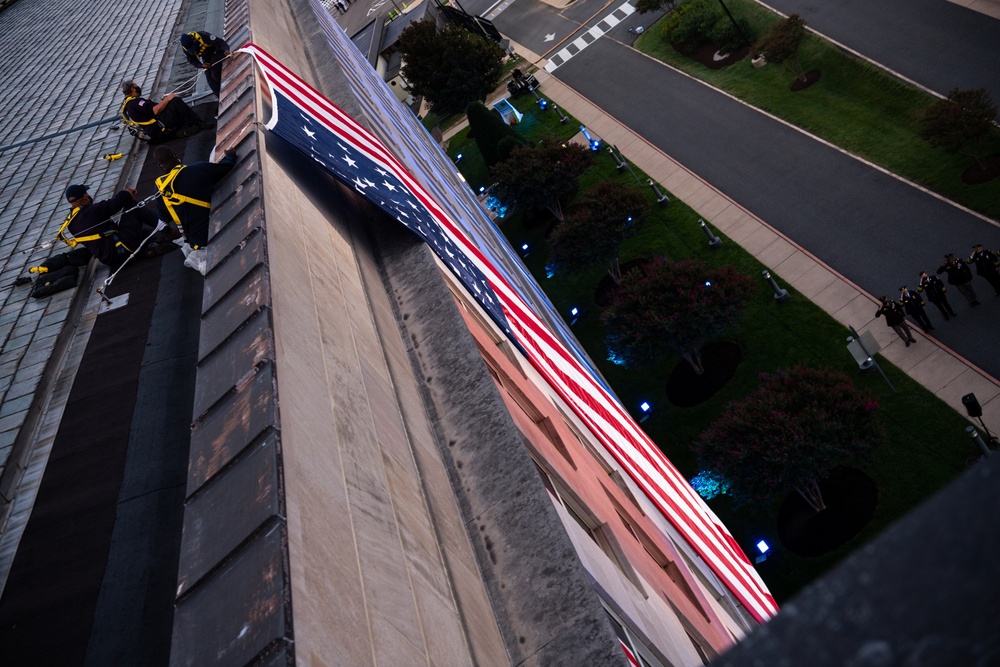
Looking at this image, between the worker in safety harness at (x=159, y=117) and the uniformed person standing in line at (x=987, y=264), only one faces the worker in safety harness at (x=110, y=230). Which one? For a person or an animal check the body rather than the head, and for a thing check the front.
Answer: the uniformed person standing in line

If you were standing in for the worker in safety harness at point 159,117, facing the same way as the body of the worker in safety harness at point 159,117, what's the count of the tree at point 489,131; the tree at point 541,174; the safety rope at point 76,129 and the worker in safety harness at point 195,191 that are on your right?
1

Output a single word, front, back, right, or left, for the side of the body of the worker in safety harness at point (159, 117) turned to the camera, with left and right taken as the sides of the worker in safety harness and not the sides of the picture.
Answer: right

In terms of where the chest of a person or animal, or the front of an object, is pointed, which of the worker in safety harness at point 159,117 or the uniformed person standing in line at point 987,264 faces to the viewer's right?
the worker in safety harness

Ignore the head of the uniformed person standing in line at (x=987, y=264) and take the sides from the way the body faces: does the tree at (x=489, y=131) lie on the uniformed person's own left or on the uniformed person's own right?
on the uniformed person's own right

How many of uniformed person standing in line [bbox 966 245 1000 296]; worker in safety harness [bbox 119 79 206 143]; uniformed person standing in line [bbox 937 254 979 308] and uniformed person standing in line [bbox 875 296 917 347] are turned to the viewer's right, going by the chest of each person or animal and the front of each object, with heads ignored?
1

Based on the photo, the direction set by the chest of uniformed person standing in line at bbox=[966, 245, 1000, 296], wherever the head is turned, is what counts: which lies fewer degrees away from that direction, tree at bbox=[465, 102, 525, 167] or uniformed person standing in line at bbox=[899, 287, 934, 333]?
the uniformed person standing in line

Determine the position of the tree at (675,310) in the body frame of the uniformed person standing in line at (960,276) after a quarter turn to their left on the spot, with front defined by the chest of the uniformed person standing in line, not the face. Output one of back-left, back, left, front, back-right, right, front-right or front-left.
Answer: back-right

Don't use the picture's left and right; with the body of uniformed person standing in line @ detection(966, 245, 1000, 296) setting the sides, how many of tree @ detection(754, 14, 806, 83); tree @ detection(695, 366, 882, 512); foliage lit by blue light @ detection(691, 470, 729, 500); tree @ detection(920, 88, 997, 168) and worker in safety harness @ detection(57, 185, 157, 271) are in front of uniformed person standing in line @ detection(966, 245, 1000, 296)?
3

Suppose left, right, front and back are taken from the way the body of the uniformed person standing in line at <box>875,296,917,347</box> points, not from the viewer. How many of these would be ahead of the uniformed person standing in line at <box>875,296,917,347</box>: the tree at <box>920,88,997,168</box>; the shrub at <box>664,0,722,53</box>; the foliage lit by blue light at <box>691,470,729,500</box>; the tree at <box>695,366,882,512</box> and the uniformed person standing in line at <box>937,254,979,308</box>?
2

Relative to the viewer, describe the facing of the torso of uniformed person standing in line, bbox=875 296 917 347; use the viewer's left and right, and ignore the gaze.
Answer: facing the viewer and to the left of the viewer

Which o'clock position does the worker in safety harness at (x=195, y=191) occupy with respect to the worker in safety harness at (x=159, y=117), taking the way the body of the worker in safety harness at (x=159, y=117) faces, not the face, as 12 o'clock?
the worker in safety harness at (x=195, y=191) is roughly at 3 o'clock from the worker in safety harness at (x=159, y=117).

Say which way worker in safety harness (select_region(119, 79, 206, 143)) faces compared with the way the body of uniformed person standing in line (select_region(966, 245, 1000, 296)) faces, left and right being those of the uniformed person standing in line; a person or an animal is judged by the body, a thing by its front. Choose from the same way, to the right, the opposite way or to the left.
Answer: the opposite way

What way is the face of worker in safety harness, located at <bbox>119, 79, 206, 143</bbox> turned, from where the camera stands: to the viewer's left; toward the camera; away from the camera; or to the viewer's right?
to the viewer's right
